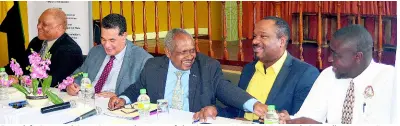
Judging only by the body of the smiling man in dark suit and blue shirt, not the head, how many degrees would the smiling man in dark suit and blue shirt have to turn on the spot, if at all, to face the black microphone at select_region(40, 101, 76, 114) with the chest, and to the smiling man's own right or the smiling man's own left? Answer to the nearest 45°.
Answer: approximately 90° to the smiling man's own right

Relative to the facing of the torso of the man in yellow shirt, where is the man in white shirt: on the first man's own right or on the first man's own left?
on the first man's own left

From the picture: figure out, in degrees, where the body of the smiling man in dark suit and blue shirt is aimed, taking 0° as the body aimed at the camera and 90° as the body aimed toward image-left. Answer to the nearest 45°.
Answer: approximately 0°

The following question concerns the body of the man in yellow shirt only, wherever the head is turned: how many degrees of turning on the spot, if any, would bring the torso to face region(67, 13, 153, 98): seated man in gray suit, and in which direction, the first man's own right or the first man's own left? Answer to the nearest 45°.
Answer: approximately 90° to the first man's own right

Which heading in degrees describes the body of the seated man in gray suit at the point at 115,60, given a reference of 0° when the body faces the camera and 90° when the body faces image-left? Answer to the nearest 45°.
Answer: approximately 45°

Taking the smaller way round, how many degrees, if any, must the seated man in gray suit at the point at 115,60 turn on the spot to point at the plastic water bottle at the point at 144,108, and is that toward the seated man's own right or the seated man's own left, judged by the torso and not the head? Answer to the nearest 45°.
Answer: approximately 45° to the seated man's own left

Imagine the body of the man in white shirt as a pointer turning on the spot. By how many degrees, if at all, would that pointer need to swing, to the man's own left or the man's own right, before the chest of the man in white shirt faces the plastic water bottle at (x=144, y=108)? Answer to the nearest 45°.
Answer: approximately 45° to the man's own right

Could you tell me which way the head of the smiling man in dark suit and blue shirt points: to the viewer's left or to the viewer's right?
to the viewer's right

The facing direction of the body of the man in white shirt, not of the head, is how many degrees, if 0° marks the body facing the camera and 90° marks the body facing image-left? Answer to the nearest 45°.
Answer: approximately 45°

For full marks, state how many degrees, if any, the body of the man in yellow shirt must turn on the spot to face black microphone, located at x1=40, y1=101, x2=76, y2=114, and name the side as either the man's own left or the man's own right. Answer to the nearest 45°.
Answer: approximately 45° to the man's own right
